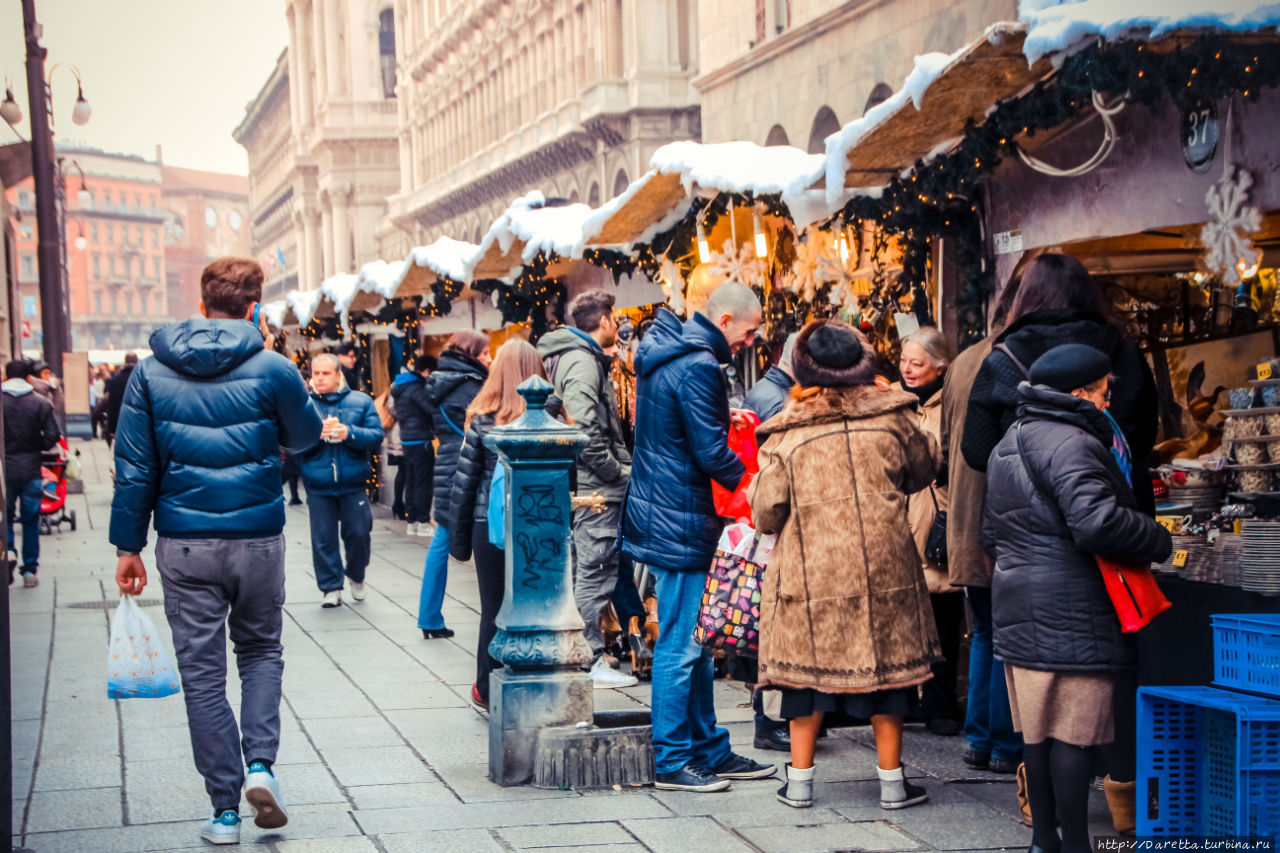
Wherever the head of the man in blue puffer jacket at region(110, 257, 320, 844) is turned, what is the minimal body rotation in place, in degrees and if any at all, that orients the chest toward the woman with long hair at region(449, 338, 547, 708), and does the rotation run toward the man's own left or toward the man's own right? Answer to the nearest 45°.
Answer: approximately 45° to the man's own right

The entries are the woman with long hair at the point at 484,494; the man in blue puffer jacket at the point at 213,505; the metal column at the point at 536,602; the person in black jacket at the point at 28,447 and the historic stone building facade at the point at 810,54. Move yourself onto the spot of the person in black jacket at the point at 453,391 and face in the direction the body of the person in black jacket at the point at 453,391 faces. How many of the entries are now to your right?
3

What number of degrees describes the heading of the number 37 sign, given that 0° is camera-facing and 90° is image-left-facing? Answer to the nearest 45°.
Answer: approximately 45°

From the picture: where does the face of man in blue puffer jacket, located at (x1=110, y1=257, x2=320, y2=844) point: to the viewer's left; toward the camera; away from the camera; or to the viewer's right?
away from the camera

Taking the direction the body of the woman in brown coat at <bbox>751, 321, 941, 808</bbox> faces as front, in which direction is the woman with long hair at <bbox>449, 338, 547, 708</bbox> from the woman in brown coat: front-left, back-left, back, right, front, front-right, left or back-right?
front-left

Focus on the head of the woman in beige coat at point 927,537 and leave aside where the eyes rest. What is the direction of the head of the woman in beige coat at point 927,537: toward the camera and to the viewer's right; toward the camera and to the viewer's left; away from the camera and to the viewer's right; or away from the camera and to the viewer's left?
toward the camera and to the viewer's left

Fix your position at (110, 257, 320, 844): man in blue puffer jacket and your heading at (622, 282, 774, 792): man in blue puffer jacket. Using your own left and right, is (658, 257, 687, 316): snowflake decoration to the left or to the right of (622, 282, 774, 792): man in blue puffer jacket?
left

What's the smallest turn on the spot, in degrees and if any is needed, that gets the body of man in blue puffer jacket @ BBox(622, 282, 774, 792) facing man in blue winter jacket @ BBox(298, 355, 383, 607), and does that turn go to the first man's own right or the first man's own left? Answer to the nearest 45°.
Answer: approximately 135° to the first man's own left

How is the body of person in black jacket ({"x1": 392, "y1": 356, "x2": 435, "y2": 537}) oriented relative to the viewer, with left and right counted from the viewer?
facing away from the viewer and to the right of the viewer
